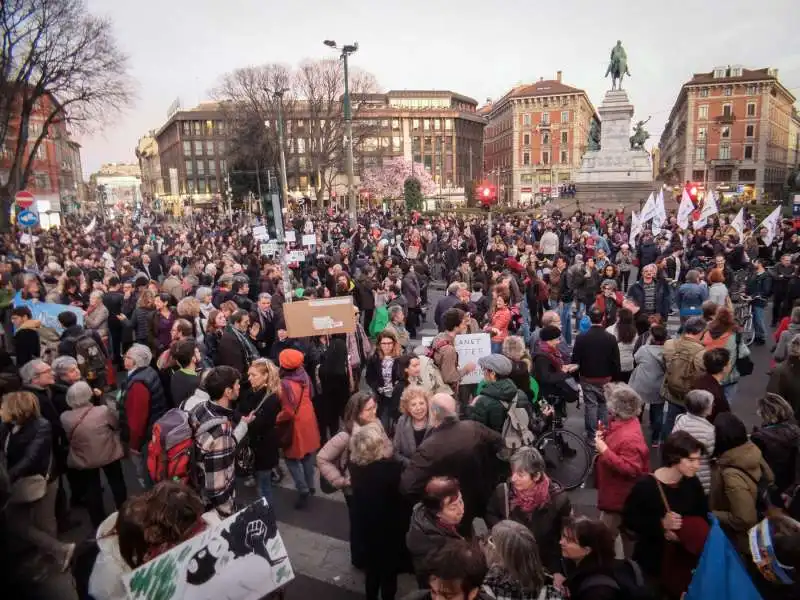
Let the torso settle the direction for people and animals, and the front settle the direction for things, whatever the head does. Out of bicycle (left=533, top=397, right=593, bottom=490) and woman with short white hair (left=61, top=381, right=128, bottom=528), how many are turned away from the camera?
1

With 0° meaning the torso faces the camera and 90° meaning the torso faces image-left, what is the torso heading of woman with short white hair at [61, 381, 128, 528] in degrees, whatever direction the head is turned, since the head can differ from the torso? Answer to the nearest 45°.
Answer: approximately 180°

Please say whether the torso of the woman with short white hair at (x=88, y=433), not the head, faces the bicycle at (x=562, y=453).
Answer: no

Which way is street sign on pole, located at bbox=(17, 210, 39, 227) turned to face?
toward the camera

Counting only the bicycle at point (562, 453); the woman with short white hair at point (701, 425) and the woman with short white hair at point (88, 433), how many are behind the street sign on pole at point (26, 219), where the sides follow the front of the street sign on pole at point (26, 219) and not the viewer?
0

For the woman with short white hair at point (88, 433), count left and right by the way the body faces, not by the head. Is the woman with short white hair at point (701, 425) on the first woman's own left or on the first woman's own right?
on the first woman's own right

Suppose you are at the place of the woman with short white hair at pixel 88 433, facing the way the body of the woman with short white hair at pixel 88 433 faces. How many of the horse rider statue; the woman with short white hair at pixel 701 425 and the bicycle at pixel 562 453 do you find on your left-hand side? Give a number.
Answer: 0

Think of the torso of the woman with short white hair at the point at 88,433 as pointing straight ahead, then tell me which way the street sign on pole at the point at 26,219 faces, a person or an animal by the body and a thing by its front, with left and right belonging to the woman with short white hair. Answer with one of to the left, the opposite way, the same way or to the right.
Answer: the opposite way

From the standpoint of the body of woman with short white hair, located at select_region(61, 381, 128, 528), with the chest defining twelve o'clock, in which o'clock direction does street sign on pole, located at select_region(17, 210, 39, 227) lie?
The street sign on pole is roughly at 12 o'clock from the woman with short white hair.

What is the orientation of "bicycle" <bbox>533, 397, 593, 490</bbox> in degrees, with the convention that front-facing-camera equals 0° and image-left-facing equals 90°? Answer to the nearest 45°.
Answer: approximately 315°

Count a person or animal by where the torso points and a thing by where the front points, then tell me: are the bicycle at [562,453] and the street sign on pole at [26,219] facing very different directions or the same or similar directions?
same or similar directions

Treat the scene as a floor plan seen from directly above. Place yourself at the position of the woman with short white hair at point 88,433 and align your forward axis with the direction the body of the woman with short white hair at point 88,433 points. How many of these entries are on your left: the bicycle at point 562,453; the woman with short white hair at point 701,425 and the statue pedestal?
0
